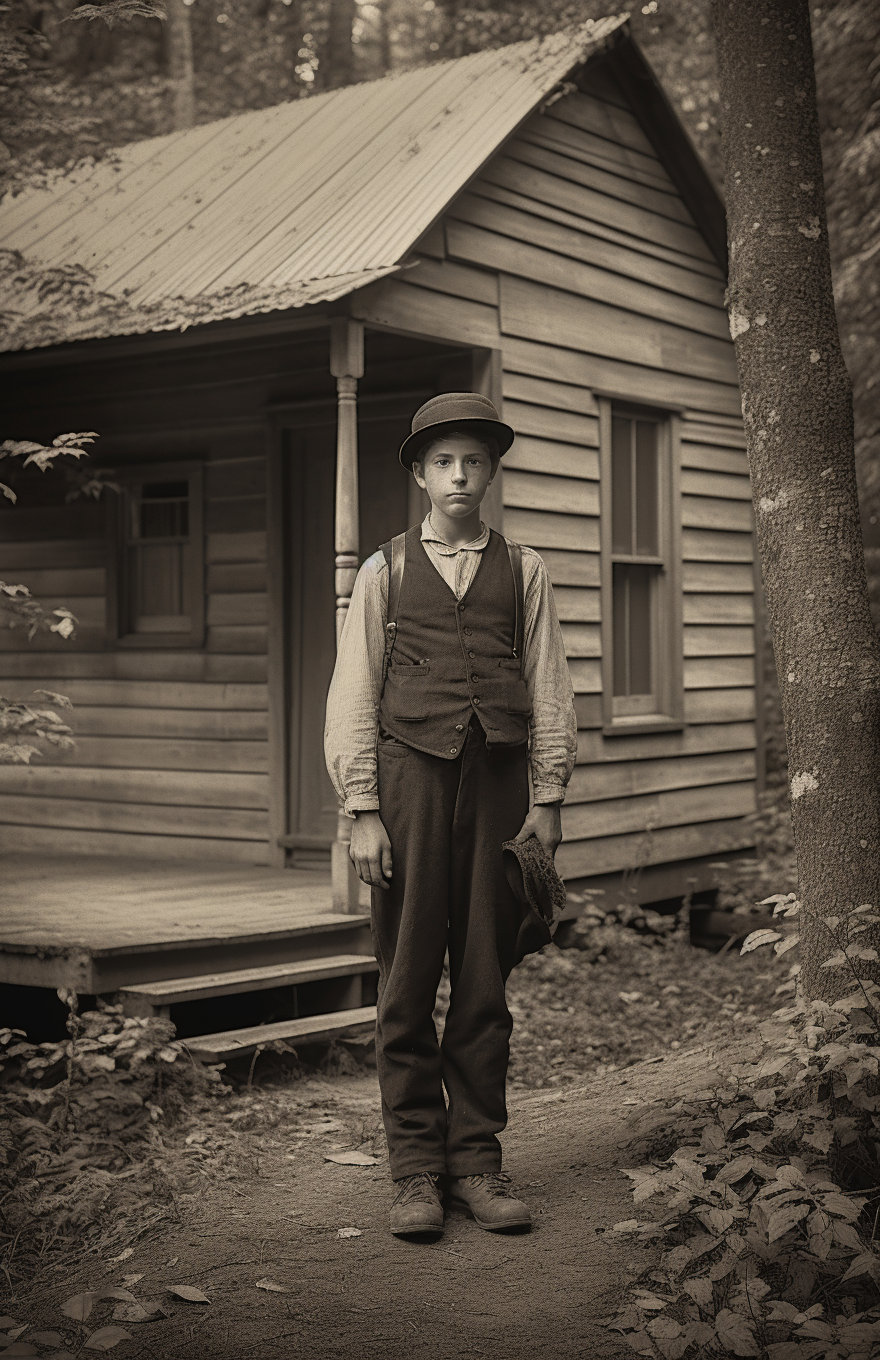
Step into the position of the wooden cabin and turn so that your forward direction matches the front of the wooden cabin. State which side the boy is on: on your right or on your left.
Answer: on your left

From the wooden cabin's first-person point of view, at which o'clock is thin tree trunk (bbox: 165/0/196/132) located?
The thin tree trunk is roughly at 4 o'clock from the wooden cabin.

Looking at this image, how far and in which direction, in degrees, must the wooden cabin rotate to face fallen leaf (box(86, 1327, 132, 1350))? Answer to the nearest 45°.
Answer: approximately 45° to its left

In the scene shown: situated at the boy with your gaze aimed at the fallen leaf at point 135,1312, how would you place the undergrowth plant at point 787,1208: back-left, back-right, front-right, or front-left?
back-left

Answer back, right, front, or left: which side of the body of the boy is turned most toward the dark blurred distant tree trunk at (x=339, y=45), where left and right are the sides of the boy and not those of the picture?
back

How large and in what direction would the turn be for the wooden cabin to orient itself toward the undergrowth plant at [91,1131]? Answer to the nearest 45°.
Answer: approximately 45° to its left

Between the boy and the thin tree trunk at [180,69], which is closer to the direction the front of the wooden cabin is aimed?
the boy

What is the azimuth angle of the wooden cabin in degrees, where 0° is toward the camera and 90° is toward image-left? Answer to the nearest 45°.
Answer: approximately 45°
